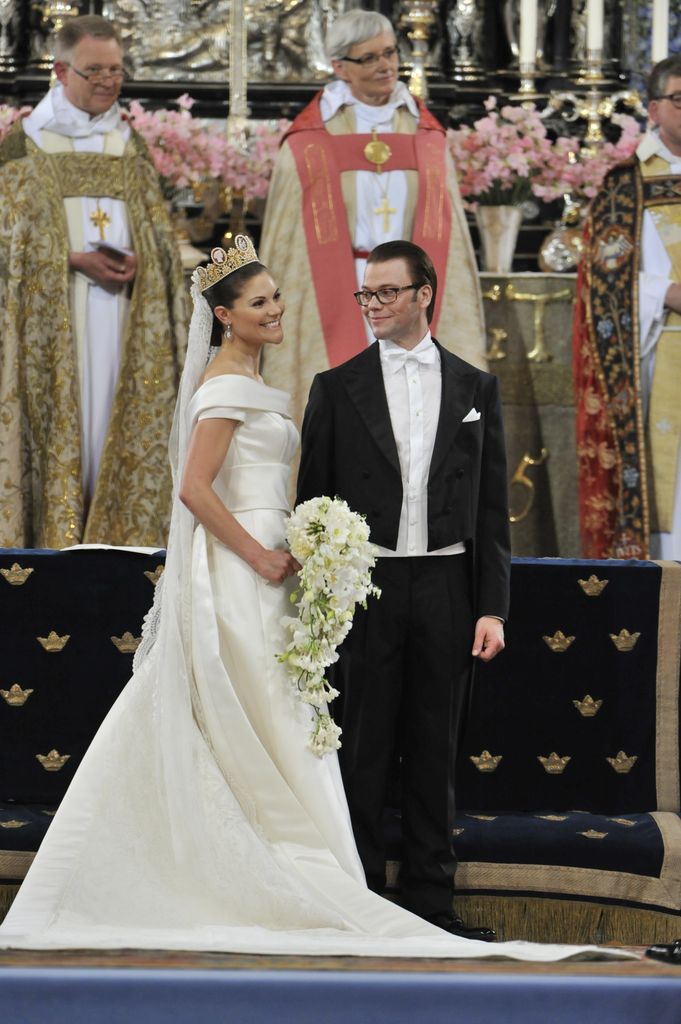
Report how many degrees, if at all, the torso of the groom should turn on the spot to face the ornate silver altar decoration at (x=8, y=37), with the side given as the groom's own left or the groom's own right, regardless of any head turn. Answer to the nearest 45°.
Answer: approximately 135° to the groom's own right

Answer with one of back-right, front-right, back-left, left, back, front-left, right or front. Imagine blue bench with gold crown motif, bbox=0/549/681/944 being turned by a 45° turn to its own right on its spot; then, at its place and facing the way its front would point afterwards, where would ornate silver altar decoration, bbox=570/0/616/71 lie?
back-right

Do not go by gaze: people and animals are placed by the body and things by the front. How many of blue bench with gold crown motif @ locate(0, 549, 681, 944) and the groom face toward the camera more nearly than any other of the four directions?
2

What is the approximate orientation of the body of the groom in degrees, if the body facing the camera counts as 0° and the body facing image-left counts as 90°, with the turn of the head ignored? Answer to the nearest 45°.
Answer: approximately 0°

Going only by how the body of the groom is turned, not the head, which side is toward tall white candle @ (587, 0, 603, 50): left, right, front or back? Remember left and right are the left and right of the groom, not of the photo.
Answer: back

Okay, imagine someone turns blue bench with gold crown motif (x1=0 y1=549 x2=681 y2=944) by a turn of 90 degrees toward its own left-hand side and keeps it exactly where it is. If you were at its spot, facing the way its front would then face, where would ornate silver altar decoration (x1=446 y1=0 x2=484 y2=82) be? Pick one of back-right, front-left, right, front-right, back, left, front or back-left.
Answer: left

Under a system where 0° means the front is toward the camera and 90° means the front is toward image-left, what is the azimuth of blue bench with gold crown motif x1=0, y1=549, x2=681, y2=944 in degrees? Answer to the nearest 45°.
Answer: approximately 0°

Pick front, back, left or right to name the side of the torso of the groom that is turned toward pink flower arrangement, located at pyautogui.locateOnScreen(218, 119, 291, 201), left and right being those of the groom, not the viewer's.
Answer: back

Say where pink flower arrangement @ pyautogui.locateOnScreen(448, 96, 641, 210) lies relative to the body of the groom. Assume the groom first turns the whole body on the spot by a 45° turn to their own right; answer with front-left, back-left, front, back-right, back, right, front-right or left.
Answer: back-right

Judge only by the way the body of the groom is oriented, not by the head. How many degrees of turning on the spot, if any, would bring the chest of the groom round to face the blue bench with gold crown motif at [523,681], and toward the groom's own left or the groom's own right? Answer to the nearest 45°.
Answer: approximately 135° to the groom's own left
